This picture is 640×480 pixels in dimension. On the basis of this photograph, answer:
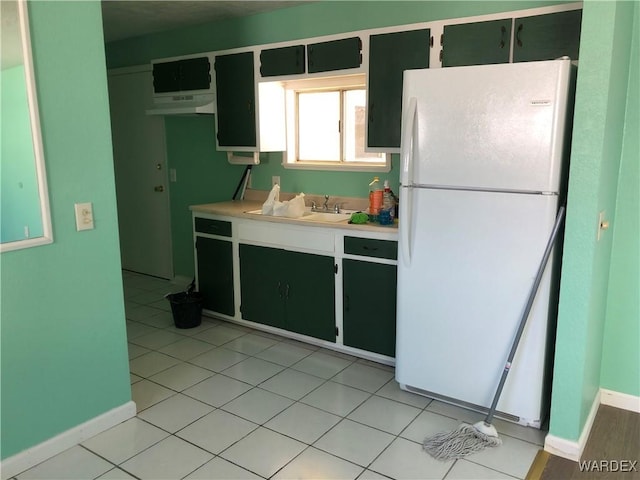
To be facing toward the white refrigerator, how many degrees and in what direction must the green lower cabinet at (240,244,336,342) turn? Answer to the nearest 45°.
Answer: approximately 90° to its left

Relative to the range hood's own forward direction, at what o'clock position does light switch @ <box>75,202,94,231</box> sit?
The light switch is roughly at 11 o'clock from the range hood.

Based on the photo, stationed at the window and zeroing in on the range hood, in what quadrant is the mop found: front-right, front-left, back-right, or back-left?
back-left

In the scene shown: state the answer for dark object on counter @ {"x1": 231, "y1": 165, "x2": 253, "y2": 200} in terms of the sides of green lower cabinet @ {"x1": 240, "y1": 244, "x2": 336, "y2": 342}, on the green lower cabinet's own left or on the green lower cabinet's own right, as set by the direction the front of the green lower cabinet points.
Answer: on the green lower cabinet's own right

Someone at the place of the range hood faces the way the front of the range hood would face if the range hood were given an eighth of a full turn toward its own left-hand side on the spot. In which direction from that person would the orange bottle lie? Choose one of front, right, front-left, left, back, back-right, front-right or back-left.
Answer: front-left

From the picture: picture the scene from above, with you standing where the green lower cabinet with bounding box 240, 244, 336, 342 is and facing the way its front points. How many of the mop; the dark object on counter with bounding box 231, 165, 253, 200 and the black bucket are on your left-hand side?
1

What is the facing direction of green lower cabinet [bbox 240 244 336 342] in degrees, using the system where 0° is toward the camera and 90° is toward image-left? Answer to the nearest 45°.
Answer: approximately 45°

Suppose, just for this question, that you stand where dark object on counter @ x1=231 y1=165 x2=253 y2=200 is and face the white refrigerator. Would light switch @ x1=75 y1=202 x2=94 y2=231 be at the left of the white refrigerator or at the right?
right

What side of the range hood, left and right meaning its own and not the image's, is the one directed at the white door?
right

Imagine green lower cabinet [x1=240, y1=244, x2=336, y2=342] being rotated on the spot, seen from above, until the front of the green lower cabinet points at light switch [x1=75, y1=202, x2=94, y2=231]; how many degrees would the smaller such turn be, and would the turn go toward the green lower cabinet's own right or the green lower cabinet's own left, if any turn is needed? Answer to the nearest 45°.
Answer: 0° — it already faces it
